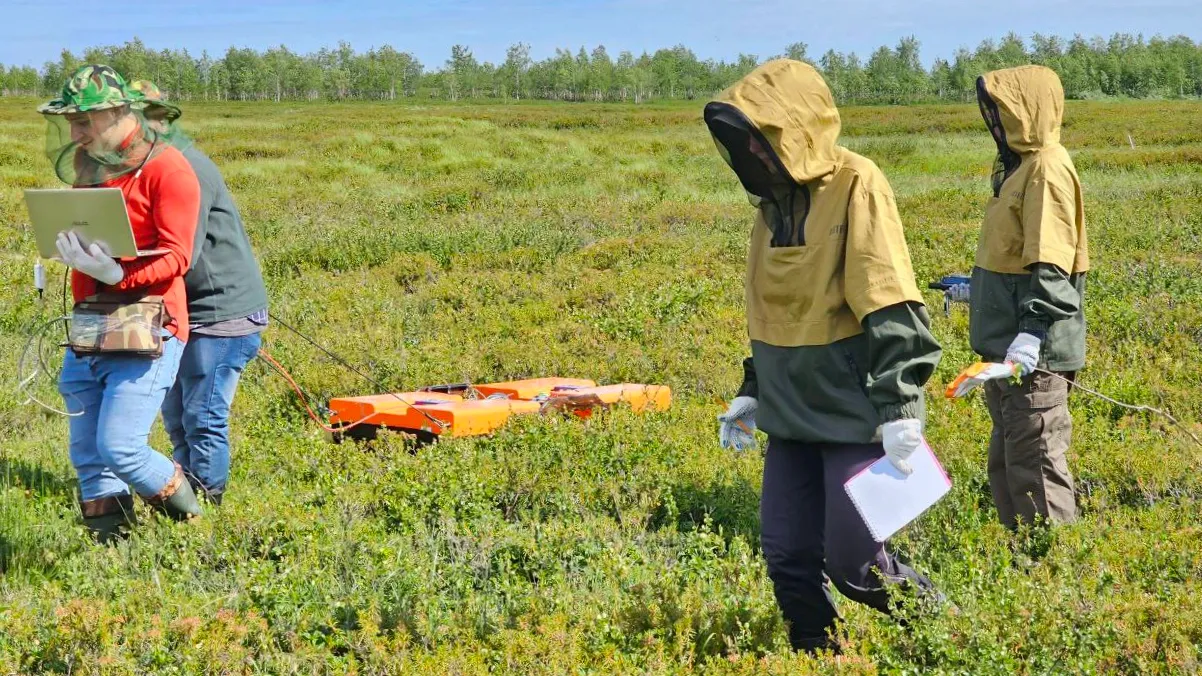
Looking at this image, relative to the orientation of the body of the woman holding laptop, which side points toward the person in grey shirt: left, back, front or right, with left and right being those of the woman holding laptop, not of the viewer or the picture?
back

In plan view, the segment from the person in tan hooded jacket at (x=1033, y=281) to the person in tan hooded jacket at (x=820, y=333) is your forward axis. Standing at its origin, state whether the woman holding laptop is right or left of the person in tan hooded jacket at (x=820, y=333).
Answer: right

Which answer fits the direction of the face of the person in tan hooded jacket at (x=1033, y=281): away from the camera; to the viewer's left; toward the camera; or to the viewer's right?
to the viewer's left

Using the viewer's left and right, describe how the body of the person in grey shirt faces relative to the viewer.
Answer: facing to the left of the viewer

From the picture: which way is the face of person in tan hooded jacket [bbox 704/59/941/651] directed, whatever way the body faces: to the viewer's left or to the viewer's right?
to the viewer's left

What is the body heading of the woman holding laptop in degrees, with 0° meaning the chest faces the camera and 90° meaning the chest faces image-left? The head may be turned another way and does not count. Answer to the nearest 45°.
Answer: approximately 45°

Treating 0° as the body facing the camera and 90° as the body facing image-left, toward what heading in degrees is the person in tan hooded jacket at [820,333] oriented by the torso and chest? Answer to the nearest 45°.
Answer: approximately 45°

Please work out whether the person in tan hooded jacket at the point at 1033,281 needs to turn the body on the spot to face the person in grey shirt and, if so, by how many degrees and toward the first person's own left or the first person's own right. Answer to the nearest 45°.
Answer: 0° — they already face them

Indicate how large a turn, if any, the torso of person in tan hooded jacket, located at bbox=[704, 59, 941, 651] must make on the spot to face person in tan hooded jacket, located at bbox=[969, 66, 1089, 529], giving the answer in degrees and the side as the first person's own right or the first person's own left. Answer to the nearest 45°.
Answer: approximately 180°

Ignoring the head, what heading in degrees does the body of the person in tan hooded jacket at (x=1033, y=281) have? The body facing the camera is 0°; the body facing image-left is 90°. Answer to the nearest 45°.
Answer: approximately 90°
